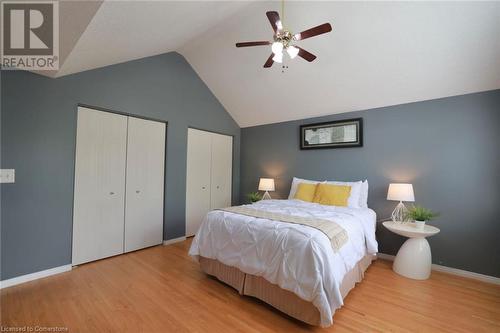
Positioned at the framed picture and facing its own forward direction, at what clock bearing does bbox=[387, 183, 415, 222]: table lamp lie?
The table lamp is roughly at 9 o'clock from the framed picture.

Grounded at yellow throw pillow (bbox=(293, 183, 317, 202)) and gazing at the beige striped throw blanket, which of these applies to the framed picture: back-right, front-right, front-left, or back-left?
back-left

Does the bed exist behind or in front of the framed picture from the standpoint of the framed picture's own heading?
in front

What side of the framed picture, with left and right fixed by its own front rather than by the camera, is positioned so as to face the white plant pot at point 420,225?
left

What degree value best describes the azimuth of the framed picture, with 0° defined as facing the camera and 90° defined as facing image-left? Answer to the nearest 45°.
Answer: approximately 45°

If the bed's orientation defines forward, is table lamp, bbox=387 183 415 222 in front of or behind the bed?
behind

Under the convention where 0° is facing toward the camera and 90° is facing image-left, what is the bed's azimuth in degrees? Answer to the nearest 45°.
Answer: approximately 45°
